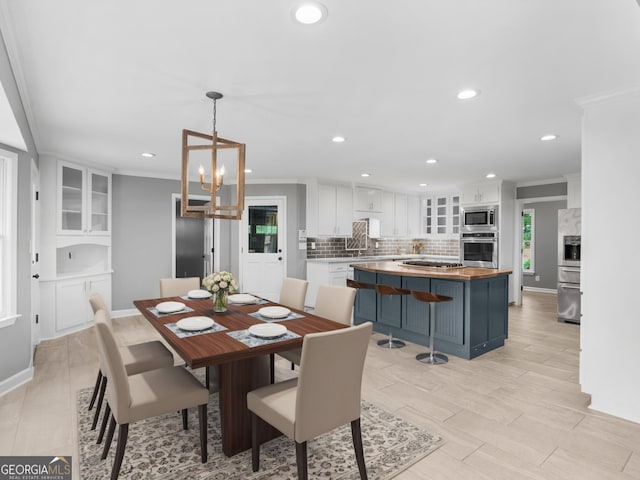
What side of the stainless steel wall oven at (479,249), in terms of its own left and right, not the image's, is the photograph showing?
front

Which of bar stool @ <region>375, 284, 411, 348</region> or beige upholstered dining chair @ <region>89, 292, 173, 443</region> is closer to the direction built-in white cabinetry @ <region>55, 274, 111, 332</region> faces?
the bar stool

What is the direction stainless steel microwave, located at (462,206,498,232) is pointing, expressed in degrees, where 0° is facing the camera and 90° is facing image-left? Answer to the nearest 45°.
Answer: approximately 0°

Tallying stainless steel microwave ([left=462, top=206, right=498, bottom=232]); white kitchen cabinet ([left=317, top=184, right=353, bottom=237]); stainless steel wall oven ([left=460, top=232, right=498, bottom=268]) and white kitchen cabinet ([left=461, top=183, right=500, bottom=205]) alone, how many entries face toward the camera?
4

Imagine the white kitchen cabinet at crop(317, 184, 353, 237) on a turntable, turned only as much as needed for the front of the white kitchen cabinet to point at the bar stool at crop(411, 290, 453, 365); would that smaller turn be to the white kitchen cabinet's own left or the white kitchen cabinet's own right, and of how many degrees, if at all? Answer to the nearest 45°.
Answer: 0° — it already faces it

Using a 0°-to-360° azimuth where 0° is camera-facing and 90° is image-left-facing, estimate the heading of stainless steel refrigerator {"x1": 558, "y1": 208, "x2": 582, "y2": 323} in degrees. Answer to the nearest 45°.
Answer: approximately 45°

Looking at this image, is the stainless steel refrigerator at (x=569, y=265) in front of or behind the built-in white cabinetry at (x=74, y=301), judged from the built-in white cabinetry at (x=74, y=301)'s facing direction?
in front

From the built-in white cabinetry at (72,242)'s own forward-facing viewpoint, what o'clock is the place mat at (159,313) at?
The place mat is roughly at 1 o'clock from the built-in white cabinetry.

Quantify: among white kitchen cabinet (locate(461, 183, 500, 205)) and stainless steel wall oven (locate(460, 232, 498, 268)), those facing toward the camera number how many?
2

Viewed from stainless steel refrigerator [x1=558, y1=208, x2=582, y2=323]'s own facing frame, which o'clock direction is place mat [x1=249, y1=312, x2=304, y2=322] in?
The place mat is roughly at 11 o'clock from the stainless steel refrigerator.

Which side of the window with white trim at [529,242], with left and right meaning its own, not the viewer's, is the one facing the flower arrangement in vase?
front

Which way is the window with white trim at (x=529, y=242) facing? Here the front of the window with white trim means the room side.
toward the camera

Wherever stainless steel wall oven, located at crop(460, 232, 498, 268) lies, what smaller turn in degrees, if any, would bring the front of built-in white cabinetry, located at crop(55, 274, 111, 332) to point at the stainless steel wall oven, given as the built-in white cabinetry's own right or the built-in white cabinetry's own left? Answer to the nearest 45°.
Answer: approximately 45° to the built-in white cabinetry's own left

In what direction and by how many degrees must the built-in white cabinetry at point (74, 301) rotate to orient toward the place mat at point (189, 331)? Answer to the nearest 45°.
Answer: approximately 45° to its right

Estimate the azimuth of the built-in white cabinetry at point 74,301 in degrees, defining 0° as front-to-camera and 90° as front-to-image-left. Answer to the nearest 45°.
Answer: approximately 315°

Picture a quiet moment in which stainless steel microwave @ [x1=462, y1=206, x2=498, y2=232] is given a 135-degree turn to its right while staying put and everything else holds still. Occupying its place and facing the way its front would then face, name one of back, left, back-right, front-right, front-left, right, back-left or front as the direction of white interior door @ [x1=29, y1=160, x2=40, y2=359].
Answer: left

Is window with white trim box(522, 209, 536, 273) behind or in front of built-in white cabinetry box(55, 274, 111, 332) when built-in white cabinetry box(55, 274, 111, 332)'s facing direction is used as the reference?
in front
